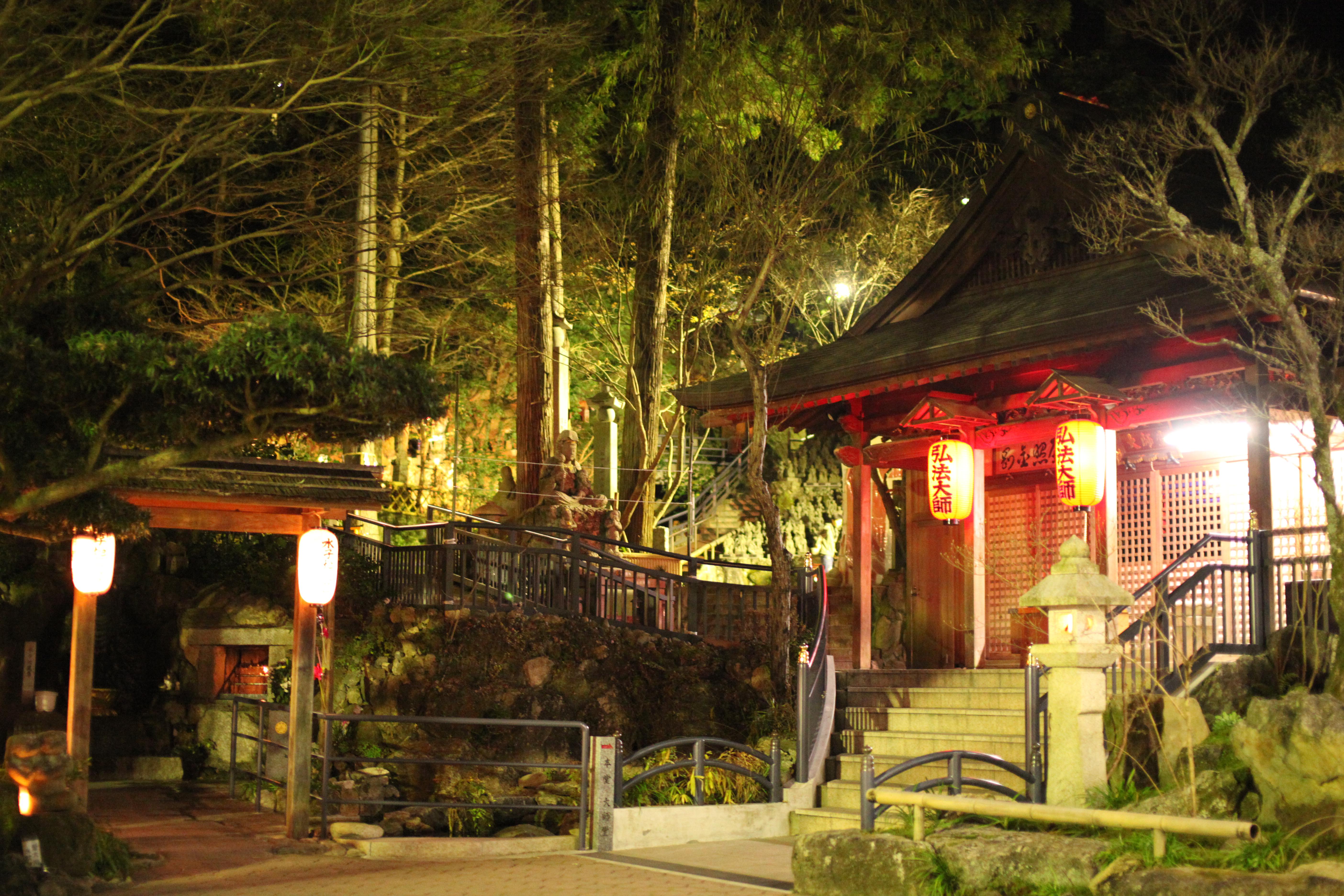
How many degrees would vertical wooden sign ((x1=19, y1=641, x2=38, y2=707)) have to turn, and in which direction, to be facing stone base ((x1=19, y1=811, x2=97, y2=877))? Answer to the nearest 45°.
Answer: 0° — it already faces it

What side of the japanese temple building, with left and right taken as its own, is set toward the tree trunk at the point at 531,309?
right

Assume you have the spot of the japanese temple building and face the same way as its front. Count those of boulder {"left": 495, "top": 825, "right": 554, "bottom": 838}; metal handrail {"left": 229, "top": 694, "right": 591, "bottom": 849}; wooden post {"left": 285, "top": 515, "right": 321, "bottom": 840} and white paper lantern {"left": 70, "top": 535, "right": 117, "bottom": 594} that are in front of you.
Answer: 4

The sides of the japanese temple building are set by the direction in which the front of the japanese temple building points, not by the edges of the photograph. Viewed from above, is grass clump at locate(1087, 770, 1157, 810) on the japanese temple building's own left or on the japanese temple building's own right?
on the japanese temple building's own left

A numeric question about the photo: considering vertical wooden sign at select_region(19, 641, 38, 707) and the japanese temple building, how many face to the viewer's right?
0

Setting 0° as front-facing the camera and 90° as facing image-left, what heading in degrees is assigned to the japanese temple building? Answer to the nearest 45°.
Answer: approximately 45°

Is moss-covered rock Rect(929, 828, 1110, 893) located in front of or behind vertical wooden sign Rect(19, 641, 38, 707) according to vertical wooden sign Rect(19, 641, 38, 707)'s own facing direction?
in front

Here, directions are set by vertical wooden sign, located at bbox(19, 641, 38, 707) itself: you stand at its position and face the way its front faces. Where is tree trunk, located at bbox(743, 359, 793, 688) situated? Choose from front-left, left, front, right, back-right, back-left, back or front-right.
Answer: front-left

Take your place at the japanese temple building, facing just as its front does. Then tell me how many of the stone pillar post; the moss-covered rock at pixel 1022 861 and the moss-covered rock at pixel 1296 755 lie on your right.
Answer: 1
